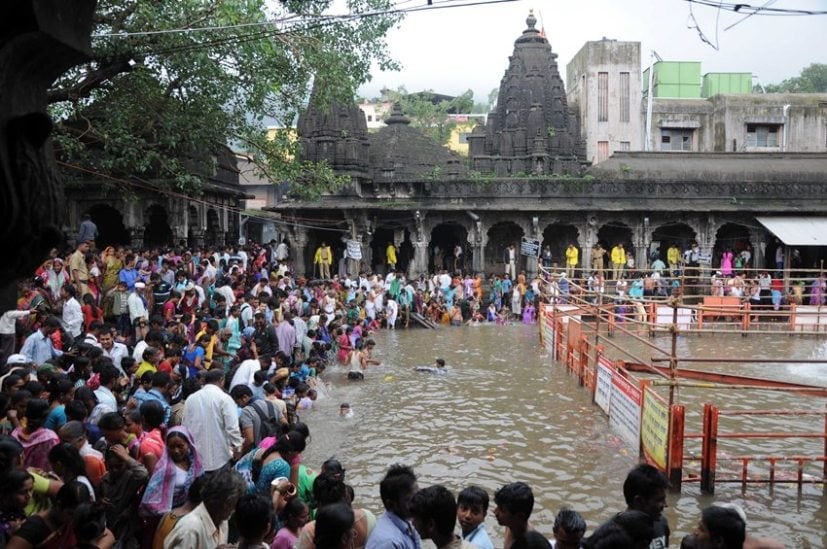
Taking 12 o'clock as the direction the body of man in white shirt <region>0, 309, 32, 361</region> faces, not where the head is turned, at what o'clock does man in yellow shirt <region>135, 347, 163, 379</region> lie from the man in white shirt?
The man in yellow shirt is roughly at 2 o'clock from the man in white shirt.

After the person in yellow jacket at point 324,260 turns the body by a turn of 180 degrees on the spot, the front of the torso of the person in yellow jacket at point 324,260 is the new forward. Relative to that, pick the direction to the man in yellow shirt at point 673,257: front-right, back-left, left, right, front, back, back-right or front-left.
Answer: right

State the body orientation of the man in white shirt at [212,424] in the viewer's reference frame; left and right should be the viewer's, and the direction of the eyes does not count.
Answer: facing away from the viewer

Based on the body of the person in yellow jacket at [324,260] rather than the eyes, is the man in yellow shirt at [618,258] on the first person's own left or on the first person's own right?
on the first person's own left

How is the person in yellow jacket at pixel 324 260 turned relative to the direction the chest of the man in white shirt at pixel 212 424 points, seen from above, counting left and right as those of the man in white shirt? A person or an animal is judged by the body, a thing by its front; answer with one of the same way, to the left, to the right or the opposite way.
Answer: the opposite way

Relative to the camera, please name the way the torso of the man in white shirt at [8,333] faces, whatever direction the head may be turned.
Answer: to the viewer's right

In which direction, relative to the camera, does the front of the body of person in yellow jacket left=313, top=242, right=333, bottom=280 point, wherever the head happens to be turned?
toward the camera

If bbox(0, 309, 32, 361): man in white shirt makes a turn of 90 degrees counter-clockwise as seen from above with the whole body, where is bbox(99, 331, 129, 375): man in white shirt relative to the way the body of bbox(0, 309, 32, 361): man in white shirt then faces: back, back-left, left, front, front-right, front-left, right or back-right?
back-right

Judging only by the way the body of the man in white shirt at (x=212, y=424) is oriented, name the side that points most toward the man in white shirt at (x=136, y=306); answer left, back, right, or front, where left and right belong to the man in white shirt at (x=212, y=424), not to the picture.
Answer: front

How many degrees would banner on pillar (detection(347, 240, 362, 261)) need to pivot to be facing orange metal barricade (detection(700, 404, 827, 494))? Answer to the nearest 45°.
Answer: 0° — it already faces it

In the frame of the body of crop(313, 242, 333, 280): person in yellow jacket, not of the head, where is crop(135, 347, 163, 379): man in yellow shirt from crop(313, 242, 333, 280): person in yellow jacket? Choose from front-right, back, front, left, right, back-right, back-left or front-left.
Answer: front

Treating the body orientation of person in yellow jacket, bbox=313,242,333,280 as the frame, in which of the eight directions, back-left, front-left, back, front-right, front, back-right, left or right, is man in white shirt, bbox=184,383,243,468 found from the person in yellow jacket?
front
